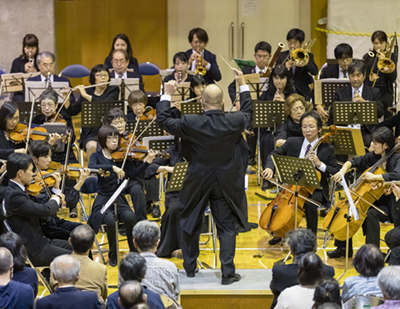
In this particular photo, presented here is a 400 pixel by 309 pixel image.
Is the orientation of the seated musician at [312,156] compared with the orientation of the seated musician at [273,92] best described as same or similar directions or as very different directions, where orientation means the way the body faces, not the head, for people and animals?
same or similar directions

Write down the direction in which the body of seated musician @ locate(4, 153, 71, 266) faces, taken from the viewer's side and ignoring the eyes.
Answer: to the viewer's right

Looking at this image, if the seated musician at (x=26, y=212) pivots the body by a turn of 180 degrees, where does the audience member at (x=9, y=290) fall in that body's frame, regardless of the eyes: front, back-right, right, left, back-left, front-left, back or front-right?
left

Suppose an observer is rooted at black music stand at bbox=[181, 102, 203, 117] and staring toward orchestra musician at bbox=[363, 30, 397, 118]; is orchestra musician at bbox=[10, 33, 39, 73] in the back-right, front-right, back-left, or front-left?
back-left

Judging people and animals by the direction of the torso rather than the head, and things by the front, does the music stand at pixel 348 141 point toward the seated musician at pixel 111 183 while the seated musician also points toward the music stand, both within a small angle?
no

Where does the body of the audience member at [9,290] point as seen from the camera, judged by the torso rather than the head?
away from the camera

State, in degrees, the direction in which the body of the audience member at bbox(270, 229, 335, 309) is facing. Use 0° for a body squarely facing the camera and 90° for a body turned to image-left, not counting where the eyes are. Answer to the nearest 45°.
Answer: approximately 180°

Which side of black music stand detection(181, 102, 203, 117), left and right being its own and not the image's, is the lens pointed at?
back

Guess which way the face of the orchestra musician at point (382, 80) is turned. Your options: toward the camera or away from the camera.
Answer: toward the camera

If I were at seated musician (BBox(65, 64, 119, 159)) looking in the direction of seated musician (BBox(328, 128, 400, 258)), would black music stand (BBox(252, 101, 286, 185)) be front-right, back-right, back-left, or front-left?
front-left

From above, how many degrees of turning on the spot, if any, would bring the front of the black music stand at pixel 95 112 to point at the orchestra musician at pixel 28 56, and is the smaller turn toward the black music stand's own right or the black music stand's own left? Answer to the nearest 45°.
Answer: approximately 45° to the black music stand's own left

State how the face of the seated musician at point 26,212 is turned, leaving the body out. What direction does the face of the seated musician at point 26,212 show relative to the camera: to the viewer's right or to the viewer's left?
to the viewer's right

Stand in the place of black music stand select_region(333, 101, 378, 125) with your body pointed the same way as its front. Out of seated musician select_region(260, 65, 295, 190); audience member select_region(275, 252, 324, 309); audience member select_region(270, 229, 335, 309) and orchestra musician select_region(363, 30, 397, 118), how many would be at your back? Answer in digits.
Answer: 2

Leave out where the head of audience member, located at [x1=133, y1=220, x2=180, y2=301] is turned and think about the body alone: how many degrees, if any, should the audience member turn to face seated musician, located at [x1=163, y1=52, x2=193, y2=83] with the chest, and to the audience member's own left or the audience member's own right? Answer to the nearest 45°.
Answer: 0° — they already face them

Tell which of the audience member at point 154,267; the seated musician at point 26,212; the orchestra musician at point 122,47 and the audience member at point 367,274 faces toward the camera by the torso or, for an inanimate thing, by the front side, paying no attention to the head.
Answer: the orchestra musician

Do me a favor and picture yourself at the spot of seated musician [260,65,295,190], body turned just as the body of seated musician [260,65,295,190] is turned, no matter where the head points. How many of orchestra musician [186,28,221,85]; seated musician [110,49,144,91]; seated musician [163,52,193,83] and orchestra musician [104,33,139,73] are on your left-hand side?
0

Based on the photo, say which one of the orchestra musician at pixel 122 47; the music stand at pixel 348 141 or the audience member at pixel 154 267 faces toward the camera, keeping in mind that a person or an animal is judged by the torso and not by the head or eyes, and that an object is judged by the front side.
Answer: the orchestra musician

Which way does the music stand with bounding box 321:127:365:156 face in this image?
away from the camera

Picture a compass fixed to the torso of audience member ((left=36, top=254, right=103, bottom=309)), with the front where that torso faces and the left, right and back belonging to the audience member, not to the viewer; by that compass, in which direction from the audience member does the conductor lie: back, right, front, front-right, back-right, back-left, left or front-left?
front-right
